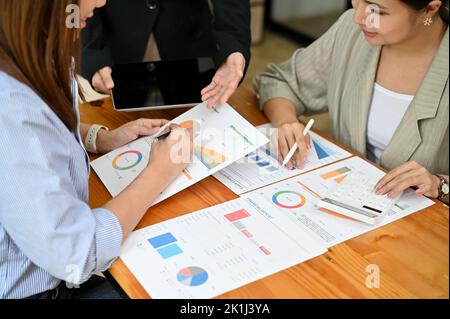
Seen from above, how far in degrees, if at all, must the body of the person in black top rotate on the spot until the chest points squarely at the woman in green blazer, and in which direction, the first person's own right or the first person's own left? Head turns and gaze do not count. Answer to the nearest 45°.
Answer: approximately 45° to the first person's own left

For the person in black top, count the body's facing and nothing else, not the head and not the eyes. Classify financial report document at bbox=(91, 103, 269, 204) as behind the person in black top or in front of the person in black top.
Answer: in front

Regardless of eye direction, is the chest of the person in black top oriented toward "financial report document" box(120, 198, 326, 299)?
yes

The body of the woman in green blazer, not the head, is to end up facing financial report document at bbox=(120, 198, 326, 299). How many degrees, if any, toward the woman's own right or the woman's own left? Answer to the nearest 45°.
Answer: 0° — they already face it

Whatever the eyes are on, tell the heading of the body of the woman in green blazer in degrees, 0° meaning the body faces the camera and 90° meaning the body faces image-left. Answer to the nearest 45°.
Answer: approximately 45°

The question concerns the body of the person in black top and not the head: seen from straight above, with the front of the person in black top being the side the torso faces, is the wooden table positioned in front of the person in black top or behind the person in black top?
in front

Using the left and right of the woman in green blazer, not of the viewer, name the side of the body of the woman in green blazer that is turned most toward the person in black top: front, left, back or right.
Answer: right

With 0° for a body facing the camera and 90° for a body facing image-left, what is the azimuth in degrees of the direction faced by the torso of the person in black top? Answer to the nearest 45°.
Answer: approximately 0°
